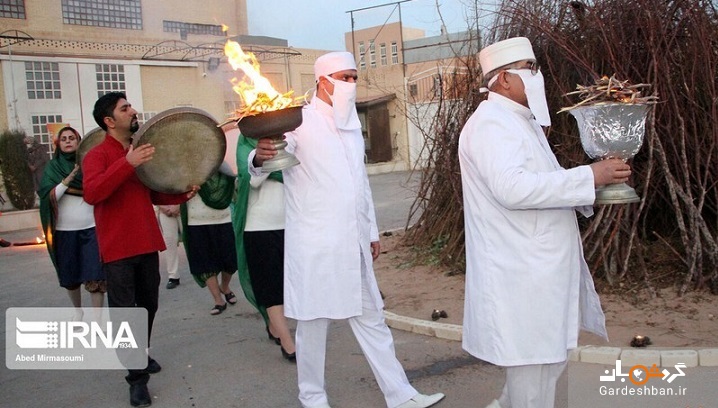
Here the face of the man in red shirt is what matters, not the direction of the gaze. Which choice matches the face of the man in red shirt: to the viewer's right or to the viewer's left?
to the viewer's right

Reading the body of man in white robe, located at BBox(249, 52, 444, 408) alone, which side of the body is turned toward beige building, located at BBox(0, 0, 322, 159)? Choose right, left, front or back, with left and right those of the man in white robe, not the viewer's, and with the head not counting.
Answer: back
